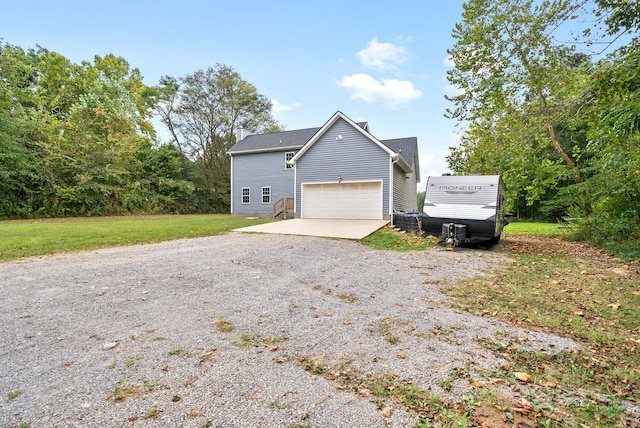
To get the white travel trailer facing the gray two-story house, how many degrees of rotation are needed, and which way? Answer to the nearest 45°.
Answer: approximately 135° to its right

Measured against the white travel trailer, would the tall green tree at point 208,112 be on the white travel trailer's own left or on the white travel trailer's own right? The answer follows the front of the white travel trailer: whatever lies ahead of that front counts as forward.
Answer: on the white travel trailer's own right

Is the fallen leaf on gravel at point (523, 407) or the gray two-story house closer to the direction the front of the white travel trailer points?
the fallen leaf on gravel

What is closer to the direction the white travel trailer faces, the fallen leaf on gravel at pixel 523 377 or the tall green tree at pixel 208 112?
the fallen leaf on gravel

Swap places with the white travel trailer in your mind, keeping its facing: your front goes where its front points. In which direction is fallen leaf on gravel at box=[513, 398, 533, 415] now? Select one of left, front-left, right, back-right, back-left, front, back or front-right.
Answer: front

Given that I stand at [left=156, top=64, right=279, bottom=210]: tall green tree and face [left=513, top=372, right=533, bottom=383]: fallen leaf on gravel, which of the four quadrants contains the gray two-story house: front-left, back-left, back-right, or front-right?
front-left

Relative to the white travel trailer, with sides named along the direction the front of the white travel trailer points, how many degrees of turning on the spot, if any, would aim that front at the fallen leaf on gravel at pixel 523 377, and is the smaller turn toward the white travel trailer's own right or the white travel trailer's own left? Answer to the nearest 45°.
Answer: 0° — it already faces it

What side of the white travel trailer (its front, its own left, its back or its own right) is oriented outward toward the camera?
front

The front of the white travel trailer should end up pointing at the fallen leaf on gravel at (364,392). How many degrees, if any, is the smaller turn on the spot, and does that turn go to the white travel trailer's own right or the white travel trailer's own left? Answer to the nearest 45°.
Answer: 0° — it already faces it
